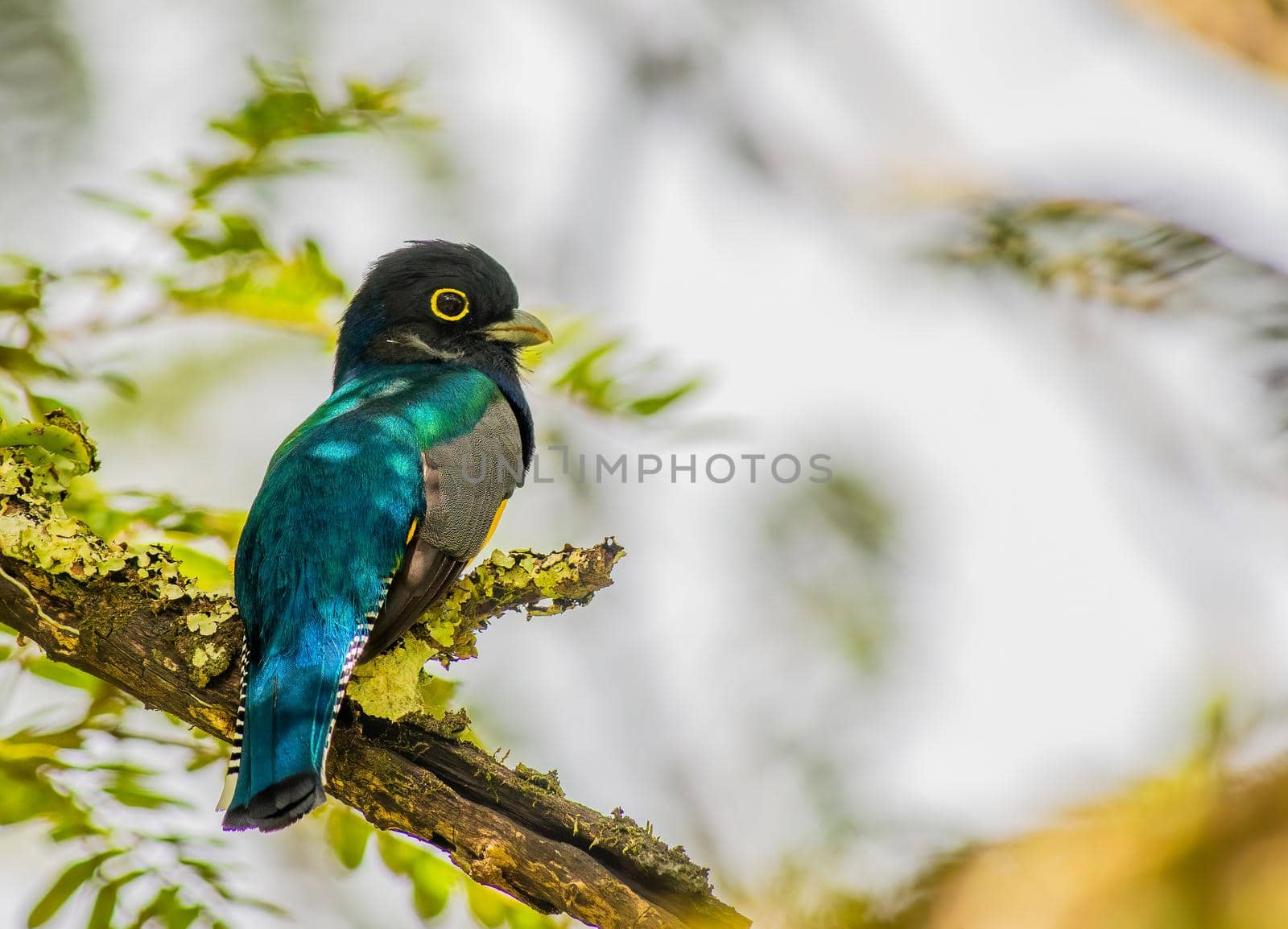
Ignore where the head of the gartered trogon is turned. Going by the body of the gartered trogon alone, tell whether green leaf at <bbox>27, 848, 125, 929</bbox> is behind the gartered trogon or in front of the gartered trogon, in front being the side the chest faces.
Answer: behind

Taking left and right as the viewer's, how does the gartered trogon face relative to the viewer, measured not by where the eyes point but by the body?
facing away from the viewer and to the right of the viewer
